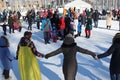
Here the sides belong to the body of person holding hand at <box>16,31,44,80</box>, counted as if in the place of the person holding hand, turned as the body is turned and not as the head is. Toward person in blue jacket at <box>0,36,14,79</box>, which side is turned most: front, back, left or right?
left

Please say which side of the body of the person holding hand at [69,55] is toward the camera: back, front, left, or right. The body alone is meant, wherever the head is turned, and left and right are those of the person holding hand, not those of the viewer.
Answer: back

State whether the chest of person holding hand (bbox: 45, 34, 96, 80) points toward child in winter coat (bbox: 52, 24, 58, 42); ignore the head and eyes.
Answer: yes

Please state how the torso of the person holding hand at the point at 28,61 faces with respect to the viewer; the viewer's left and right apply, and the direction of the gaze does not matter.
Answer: facing away from the viewer and to the right of the viewer

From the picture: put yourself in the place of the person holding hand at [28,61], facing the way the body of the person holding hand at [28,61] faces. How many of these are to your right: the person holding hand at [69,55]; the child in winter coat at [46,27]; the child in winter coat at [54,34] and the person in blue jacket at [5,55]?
1

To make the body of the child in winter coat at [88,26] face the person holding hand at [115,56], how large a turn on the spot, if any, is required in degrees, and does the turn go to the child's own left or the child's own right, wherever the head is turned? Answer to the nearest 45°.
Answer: approximately 90° to the child's own left

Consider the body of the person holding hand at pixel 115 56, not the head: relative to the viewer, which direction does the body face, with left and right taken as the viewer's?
facing away from the viewer
